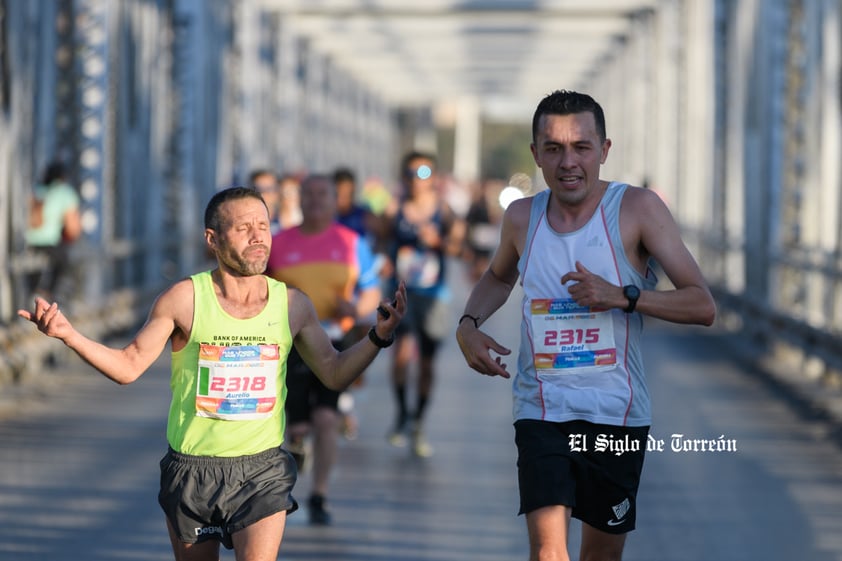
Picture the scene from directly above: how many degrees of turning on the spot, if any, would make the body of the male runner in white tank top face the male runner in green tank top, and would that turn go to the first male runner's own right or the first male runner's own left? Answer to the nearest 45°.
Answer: approximately 90° to the first male runner's own right

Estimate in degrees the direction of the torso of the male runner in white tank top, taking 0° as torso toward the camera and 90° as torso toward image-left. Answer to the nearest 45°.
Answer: approximately 0°
